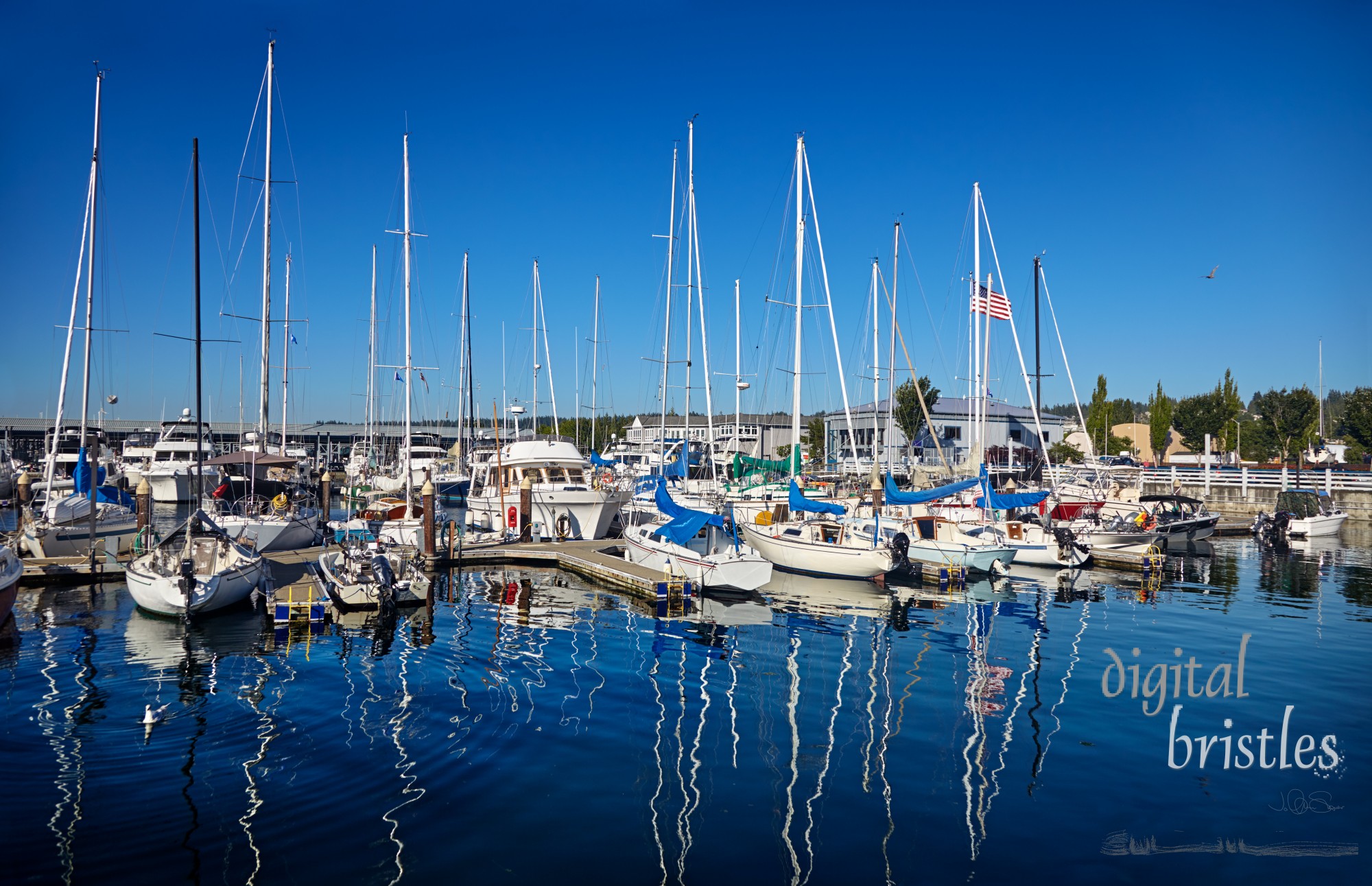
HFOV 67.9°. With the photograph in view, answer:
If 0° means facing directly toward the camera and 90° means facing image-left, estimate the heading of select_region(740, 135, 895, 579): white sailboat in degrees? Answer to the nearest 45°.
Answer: approximately 135°

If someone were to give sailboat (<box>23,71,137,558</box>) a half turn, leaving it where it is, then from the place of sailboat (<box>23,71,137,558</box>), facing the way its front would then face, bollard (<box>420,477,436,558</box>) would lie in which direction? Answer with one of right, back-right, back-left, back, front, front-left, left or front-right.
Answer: front

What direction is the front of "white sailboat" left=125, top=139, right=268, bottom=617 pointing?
away from the camera

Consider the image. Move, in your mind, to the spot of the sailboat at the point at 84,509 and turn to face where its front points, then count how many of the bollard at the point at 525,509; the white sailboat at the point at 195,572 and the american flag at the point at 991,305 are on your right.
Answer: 0

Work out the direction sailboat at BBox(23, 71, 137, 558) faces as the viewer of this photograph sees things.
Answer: facing the viewer and to the left of the viewer

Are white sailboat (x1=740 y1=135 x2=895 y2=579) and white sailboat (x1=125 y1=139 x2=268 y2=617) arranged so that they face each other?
no

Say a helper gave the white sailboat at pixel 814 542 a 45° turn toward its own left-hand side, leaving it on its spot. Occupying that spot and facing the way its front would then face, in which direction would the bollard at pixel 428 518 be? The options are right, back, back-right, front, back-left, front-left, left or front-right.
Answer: front

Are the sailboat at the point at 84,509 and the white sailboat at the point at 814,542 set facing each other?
no

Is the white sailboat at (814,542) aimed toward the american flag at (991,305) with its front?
no

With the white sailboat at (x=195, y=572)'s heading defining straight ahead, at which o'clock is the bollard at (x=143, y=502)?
The bollard is roughly at 12 o'clock from the white sailboat.

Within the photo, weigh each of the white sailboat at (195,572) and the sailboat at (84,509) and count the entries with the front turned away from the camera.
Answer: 1

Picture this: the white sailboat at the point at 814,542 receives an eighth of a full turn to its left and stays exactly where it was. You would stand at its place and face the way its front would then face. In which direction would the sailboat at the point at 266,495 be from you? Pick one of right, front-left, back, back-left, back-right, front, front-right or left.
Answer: front

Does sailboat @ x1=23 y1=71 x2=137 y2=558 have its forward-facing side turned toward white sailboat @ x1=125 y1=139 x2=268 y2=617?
no

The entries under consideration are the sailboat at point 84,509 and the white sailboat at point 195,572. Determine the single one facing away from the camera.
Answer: the white sailboat

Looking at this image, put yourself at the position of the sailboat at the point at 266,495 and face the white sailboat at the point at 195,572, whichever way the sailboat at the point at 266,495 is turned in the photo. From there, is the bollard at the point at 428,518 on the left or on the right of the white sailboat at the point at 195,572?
left

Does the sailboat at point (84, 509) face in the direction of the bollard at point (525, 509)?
no
